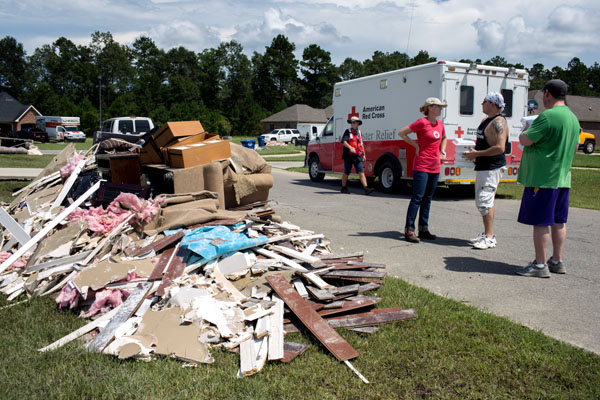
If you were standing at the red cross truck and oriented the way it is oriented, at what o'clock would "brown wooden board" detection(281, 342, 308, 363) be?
The brown wooden board is roughly at 8 o'clock from the red cross truck.

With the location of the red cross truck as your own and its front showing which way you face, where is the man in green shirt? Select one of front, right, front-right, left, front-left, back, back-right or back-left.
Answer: back-left

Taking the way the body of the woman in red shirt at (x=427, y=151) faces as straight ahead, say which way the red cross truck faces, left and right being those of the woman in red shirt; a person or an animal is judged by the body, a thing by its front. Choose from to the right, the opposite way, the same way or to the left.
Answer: the opposite way

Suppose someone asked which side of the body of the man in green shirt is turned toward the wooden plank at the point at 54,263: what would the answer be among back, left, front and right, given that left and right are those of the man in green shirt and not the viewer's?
left

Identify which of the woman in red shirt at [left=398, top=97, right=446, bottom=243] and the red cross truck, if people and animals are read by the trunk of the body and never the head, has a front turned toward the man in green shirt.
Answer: the woman in red shirt

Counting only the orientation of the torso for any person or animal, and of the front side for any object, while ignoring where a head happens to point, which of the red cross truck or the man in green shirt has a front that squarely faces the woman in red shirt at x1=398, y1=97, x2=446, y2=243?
the man in green shirt

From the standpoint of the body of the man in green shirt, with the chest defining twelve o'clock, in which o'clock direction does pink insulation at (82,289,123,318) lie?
The pink insulation is roughly at 9 o'clock from the man in green shirt.

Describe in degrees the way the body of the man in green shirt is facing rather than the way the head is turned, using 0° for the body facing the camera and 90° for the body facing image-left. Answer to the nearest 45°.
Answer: approximately 135°

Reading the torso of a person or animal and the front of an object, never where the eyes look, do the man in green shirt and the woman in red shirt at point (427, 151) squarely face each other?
yes

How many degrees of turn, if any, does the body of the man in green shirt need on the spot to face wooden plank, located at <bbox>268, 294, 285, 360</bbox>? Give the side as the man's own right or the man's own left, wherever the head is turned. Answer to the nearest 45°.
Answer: approximately 90° to the man's own left
